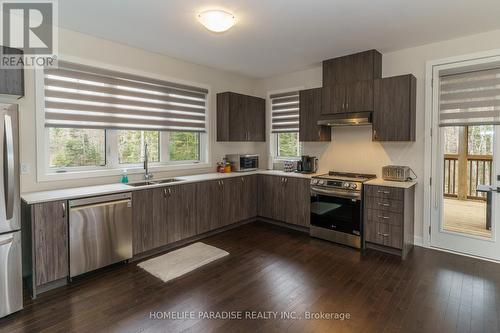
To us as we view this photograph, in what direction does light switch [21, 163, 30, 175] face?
facing the viewer

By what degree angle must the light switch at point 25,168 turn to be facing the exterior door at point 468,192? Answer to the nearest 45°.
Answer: approximately 45° to its left

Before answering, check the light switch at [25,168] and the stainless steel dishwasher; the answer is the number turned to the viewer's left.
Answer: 0

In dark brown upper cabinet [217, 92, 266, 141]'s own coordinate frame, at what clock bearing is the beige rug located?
The beige rug is roughly at 2 o'clock from the dark brown upper cabinet.

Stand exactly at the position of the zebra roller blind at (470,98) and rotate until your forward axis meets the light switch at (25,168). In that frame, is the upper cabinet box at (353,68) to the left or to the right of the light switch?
right

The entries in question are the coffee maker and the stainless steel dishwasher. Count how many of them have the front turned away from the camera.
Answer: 0

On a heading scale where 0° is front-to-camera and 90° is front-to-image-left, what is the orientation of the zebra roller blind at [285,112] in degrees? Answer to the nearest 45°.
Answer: approximately 45°

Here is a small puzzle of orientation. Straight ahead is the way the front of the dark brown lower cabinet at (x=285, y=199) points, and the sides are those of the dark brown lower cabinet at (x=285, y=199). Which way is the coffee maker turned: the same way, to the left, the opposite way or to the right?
the same way

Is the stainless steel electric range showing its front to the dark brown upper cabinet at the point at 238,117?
no

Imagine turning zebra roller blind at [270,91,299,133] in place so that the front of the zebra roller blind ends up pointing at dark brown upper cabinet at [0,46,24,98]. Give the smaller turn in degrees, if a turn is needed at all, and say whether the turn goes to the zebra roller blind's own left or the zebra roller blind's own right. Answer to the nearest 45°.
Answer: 0° — it already faces it

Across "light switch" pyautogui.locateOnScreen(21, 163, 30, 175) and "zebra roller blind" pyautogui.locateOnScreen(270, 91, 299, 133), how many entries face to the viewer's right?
0

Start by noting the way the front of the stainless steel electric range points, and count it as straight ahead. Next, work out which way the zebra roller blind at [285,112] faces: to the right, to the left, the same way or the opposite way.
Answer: the same way

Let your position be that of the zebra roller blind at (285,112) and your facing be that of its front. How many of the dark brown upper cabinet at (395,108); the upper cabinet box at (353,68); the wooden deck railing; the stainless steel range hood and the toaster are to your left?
5

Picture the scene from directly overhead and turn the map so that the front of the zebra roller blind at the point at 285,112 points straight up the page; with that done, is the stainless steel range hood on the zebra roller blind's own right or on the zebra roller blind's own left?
on the zebra roller blind's own left

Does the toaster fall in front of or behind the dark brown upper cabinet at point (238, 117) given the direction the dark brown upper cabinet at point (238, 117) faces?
in front

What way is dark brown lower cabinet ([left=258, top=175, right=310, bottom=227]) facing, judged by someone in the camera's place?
facing the viewer and to the left of the viewer
